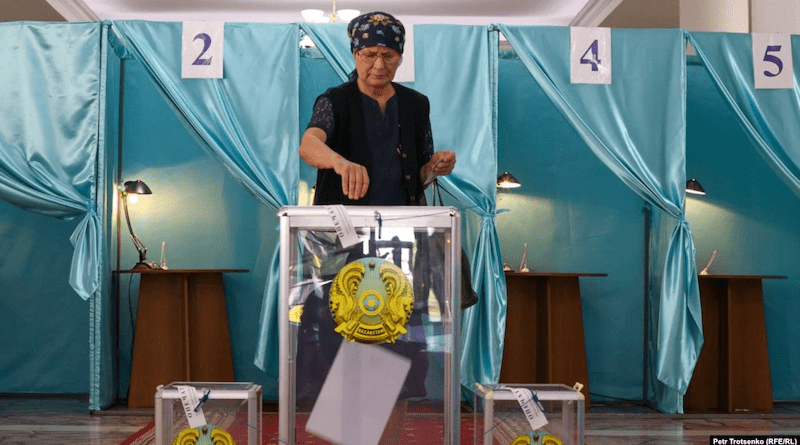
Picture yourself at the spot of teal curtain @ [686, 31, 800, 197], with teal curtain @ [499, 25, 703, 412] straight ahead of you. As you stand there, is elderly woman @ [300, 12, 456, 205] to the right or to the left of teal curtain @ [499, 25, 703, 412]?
left

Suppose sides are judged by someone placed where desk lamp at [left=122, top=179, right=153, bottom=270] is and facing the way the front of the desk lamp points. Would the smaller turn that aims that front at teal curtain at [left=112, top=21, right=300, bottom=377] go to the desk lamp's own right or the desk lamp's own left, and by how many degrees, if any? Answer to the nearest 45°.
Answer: approximately 45° to the desk lamp's own right

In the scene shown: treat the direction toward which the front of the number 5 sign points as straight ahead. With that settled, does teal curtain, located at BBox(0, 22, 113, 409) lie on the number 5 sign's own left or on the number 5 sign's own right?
on the number 5 sign's own right

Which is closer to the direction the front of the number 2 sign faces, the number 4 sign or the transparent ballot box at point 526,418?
the transparent ballot box

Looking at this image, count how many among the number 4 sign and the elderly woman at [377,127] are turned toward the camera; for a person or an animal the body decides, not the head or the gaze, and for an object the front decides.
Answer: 2

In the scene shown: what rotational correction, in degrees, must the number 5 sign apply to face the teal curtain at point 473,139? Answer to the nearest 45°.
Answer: approximately 45° to its right

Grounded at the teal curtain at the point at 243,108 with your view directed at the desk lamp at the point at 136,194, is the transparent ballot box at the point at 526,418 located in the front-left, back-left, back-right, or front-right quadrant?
back-left

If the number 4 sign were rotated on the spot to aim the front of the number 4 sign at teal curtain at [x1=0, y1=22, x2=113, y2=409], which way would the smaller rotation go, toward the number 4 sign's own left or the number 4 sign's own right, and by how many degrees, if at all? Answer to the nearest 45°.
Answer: approximately 90° to the number 4 sign's own right
